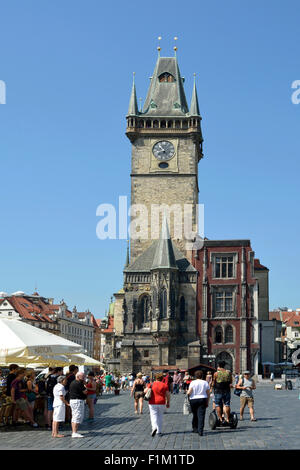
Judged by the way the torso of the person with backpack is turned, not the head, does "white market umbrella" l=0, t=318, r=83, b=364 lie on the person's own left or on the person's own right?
on the person's own left

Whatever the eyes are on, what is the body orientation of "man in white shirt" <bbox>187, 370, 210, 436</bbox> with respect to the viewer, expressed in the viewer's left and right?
facing away from the viewer

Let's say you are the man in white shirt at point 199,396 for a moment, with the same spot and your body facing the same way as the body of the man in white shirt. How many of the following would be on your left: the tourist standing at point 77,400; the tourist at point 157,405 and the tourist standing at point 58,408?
3

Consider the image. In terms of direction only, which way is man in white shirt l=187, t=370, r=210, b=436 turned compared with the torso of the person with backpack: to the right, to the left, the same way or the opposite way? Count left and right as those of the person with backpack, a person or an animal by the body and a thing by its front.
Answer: the same way

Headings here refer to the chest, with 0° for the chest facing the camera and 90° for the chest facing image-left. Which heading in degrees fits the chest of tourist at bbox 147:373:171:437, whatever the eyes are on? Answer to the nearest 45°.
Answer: approximately 180°

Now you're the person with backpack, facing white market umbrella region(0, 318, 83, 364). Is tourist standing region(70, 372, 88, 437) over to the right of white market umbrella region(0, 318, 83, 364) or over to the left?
left

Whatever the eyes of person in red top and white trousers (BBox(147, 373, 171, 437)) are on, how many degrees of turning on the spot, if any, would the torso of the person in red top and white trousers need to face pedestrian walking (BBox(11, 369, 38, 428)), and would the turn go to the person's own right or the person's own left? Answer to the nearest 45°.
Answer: approximately 45° to the person's own left

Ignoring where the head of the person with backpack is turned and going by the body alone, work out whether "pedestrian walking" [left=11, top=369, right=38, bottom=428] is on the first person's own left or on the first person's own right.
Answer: on the first person's own left

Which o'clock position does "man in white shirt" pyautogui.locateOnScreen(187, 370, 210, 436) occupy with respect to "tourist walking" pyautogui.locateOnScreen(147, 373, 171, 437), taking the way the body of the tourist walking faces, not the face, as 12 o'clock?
The man in white shirt is roughly at 3 o'clock from the tourist walking.

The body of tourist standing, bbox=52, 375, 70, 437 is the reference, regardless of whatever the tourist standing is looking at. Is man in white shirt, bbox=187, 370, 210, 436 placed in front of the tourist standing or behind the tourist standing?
in front

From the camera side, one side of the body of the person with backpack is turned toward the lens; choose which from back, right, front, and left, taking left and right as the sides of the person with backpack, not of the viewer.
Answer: back
